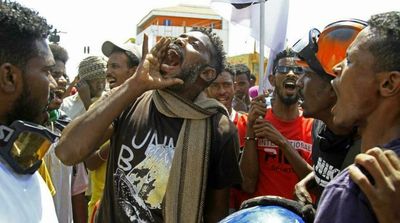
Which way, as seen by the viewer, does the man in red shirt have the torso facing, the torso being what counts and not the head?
toward the camera
